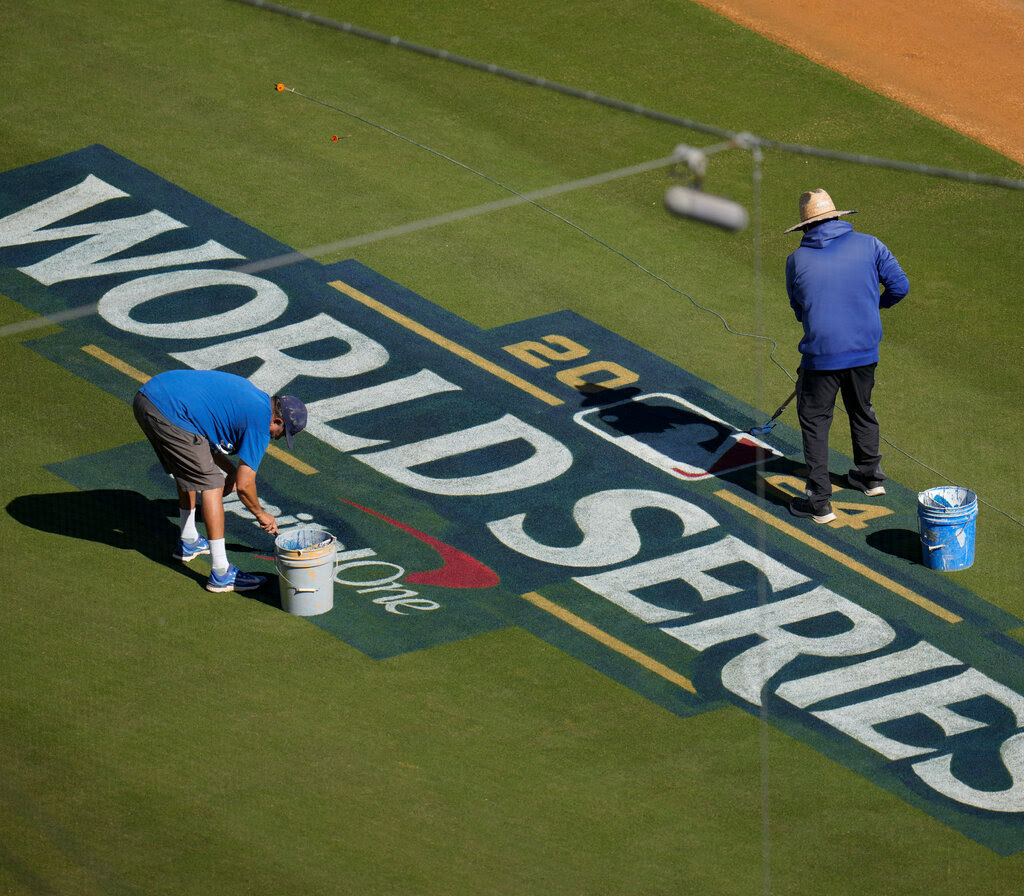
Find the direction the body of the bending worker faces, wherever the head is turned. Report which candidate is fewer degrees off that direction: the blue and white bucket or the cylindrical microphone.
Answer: the blue and white bucket

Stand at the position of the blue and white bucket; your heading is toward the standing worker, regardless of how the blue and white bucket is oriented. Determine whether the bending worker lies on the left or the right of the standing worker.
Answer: left

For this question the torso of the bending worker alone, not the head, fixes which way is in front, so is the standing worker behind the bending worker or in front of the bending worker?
in front

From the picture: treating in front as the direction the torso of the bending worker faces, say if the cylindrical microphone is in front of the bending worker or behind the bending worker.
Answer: in front

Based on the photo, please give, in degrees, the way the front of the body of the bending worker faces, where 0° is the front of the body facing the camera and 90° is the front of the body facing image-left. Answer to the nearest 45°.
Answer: approximately 270°

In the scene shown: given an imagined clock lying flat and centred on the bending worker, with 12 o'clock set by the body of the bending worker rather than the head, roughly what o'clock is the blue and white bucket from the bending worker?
The blue and white bucket is roughly at 12 o'clock from the bending worker.
